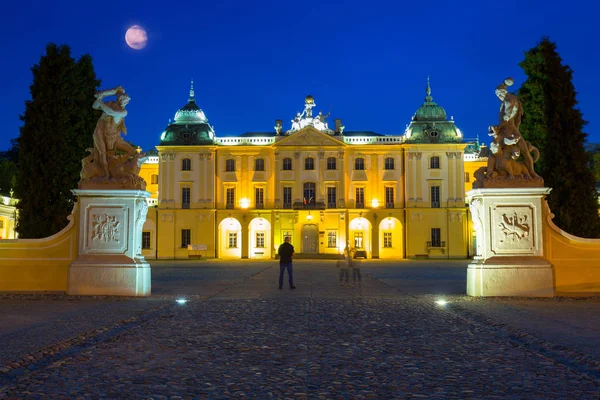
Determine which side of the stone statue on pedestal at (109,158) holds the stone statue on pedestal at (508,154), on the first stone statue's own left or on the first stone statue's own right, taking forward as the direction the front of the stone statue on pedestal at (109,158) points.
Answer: on the first stone statue's own left

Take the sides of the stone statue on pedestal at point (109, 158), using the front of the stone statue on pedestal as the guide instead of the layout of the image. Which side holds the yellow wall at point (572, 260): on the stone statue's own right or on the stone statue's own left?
on the stone statue's own left

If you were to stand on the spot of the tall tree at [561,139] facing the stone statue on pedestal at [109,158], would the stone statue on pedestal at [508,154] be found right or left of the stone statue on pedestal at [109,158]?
left

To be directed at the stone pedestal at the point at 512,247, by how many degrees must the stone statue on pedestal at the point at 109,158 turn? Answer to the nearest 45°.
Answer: approximately 90° to its left

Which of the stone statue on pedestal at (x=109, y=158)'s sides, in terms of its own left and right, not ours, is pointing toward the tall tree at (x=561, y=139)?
left

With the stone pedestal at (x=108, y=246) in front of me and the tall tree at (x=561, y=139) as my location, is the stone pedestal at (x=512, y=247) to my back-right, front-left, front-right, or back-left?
front-left

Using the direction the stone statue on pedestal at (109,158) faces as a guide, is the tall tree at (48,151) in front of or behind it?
behind

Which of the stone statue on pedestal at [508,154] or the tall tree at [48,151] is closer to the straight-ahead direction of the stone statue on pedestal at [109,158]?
the stone statue on pedestal

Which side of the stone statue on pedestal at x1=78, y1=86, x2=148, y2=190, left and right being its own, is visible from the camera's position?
front
